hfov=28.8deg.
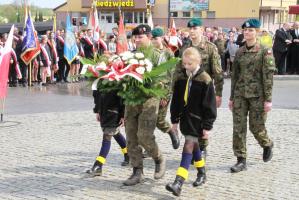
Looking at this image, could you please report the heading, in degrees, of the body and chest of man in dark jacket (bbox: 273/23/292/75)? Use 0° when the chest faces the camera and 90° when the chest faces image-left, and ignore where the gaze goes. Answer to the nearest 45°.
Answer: approximately 315°

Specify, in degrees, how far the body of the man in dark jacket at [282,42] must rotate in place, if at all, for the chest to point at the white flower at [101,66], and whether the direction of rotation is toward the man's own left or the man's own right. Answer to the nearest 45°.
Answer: approximately 45° to the man's own right

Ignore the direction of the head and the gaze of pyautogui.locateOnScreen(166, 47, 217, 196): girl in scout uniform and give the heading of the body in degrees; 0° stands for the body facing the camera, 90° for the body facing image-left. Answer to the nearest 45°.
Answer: approximately 45°

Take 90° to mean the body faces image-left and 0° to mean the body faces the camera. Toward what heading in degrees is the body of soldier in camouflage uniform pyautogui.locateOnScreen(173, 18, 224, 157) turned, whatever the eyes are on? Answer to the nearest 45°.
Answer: approximately 45°

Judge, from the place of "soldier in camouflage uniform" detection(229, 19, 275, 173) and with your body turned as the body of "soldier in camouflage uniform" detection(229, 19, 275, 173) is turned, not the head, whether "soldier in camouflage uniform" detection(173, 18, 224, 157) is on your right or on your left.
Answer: on your right
